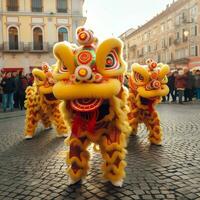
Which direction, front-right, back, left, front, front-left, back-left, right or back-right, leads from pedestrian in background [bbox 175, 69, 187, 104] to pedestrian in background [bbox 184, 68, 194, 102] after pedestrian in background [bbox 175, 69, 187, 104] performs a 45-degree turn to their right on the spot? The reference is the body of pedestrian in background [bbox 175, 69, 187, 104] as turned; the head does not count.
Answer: back

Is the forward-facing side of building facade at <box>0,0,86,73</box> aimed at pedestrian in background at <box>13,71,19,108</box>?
yes

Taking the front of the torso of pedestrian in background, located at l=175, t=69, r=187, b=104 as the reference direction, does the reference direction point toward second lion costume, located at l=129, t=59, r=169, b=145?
yes

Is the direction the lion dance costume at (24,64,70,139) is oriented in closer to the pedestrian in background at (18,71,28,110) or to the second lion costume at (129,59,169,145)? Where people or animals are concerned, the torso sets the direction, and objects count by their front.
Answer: the second lion costume

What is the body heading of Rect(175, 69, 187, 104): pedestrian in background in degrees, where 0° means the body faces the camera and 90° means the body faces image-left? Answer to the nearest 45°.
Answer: approximately 0°

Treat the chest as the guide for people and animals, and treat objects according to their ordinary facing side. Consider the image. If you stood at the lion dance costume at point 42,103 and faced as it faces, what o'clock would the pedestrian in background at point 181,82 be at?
The pedestrian in background is roughly at 9 o'clock from the lion dance costume.

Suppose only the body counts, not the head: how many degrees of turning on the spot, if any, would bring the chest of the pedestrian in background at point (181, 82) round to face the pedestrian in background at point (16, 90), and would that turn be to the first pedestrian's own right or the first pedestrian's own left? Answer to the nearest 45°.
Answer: approximately 90° to the first pedestrian's own right

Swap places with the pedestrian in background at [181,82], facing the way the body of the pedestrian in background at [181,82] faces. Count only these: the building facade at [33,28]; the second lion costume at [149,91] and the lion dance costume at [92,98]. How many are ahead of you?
2

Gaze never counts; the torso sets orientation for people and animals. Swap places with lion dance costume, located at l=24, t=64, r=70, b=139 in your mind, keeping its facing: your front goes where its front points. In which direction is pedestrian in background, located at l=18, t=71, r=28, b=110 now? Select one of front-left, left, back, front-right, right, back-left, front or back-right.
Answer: back-left
